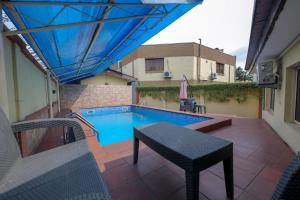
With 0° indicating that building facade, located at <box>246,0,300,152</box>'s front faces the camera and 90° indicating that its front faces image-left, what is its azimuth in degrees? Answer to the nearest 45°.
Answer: approximately 90°

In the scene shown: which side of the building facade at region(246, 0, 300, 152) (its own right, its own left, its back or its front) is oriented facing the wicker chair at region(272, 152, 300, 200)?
left

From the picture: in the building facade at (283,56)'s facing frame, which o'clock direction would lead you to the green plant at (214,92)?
The green plant is roughly at 2 o'clock from the building facade.

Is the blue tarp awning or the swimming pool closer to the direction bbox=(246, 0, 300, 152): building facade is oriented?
the swimming pool

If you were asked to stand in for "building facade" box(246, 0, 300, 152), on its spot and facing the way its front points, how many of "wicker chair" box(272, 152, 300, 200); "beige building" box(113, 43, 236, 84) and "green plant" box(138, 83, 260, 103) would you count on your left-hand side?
1

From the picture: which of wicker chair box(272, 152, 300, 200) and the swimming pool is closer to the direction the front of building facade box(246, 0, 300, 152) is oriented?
the swimming pool

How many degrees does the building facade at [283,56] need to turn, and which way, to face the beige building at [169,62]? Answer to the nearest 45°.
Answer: approximately 45° to its right

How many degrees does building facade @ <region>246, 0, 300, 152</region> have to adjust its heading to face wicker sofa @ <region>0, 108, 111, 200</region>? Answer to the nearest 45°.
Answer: approximately 90° to its left

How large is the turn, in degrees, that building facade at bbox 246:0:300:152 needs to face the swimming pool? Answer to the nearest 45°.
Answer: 0° — it already faces it
